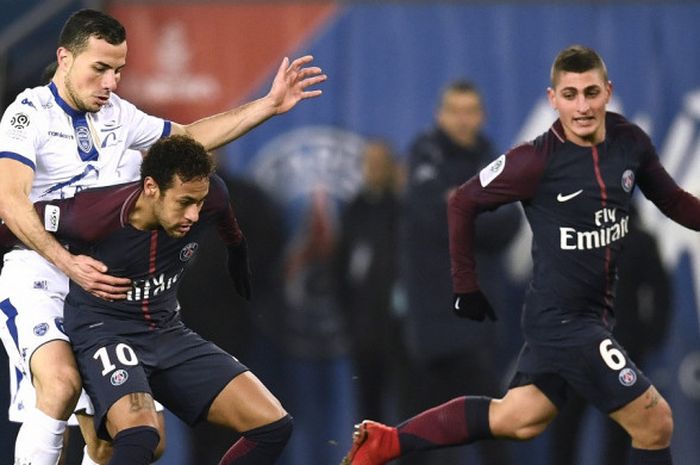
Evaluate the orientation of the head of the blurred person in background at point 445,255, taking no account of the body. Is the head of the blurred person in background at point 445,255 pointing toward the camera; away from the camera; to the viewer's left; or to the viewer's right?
toward the camera

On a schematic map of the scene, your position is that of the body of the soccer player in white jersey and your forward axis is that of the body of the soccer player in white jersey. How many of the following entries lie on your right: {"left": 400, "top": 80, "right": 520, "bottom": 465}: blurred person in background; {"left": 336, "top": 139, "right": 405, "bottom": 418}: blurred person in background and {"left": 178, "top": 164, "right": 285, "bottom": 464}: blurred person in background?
0

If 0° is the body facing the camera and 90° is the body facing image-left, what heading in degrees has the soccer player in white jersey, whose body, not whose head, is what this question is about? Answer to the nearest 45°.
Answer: approximately 315°

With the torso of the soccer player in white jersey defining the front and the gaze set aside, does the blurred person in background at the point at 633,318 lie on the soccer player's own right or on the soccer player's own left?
on the soccer player's own left

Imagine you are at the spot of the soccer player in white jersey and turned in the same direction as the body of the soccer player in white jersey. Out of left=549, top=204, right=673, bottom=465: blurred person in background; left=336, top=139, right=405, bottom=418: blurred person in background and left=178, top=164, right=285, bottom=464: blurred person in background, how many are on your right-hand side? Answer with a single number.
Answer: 0

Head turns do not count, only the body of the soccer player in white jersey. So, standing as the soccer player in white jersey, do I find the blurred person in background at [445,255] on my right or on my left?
on my left

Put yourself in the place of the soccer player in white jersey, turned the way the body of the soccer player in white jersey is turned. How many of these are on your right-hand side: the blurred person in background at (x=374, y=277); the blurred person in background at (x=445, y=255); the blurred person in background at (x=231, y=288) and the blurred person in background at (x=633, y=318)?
0

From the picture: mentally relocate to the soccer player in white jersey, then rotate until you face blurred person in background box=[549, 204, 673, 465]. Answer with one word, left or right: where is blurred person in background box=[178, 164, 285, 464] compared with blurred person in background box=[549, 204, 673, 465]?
left

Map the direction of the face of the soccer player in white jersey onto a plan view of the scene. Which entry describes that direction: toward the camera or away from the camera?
toward the camera

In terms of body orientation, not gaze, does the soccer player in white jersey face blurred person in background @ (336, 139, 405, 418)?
no
